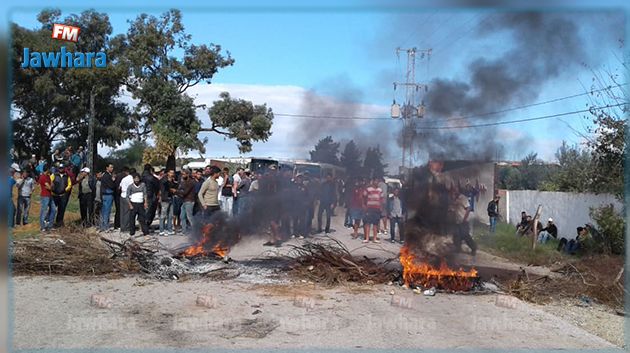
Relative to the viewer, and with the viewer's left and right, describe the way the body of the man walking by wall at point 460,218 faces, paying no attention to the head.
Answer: facing the viewer and to the left of the viewer

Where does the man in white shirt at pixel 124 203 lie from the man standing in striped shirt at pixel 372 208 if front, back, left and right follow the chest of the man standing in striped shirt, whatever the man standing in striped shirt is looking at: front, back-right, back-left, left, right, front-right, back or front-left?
right

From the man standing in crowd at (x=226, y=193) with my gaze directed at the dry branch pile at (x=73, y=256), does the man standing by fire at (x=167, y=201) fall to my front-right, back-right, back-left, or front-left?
front-right

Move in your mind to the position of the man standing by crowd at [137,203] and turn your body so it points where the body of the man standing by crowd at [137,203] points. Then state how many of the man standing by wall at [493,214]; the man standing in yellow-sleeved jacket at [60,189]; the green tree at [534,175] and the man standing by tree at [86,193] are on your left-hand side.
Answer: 2

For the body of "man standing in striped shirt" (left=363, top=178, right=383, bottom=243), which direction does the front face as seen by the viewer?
toward the camera

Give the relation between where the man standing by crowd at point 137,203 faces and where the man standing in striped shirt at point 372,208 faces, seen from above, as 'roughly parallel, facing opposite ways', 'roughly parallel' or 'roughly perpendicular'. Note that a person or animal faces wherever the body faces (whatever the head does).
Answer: roughly parallel

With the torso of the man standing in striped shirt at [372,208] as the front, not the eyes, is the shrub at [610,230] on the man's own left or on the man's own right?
on the man's own left

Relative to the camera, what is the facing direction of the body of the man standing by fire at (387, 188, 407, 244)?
toward the camera

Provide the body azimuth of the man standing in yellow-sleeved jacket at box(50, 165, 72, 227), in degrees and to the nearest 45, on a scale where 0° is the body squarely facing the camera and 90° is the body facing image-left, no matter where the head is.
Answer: approximately 0°
